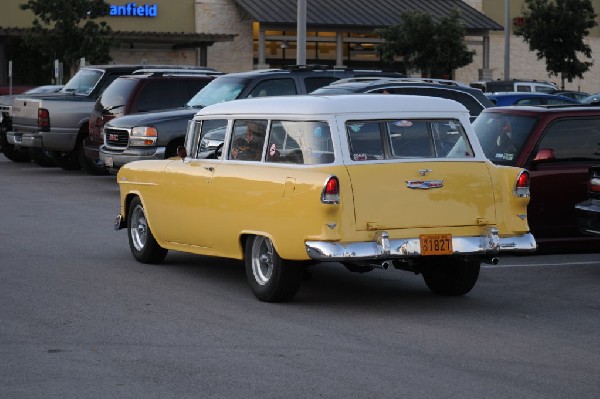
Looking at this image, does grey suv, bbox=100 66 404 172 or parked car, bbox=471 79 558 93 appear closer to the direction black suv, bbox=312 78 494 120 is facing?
the grey suv

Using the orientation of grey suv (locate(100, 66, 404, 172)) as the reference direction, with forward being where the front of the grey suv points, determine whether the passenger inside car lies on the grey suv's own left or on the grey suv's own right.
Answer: on the grey suv's own left

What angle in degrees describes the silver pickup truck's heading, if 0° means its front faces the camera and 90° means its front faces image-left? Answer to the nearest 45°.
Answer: approximately 225°

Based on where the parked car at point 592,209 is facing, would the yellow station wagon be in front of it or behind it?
behind

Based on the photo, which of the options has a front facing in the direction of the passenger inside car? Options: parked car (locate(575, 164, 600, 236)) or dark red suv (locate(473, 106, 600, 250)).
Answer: the dark red suv

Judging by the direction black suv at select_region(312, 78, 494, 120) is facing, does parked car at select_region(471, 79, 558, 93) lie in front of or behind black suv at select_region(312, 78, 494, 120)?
behind

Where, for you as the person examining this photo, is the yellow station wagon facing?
facing away from the viewer and to the left of the viewer

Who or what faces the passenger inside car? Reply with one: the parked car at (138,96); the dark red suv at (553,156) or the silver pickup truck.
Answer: the dark red suv

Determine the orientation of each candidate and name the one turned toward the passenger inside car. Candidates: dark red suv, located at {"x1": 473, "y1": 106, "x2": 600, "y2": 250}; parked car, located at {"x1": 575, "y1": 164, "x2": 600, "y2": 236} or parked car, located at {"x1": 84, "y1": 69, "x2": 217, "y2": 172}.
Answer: the dark red suv

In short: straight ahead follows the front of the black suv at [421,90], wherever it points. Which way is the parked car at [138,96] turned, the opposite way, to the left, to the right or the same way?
the opposite way

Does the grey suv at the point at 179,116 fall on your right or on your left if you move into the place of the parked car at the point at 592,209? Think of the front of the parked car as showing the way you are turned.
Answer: on your left
